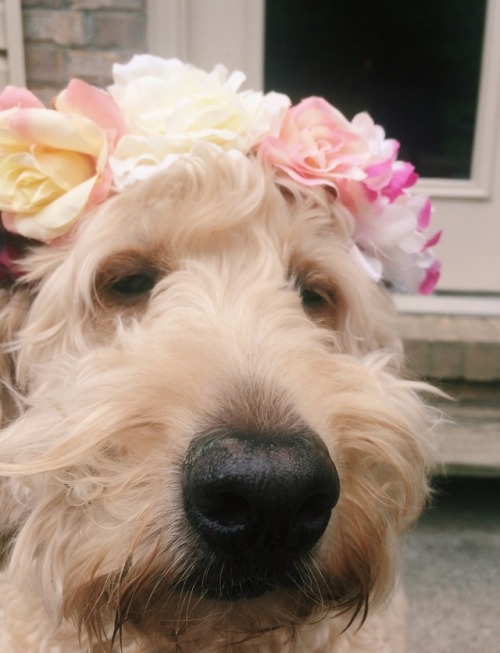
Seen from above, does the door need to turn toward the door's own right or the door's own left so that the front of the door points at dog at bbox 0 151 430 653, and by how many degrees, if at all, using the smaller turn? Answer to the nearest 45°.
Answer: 0° — it already faces it

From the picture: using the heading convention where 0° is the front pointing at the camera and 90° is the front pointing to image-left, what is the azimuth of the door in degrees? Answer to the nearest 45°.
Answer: approximately 0°
